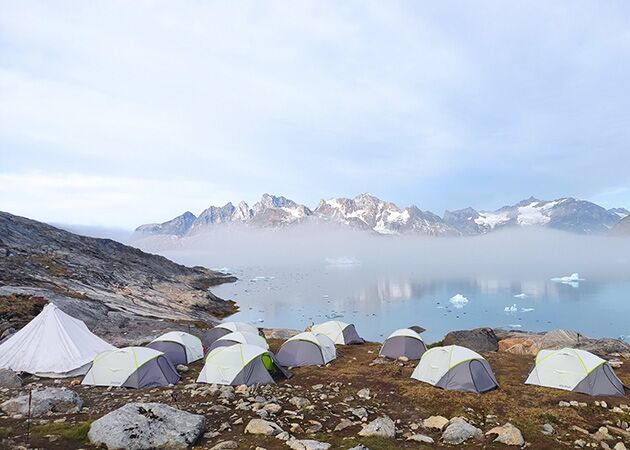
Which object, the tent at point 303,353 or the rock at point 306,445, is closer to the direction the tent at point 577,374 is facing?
the rock

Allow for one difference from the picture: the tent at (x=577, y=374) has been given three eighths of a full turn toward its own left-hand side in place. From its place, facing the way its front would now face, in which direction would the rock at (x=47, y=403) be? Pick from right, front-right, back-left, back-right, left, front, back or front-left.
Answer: back-left

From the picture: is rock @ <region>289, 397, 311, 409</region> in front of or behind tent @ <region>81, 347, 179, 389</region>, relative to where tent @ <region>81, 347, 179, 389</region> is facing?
in front

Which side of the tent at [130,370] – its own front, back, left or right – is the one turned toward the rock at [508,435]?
front

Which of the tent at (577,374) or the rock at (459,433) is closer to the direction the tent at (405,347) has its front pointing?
the rock

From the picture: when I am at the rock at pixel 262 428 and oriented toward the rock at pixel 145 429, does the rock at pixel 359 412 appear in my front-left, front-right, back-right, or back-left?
back-right

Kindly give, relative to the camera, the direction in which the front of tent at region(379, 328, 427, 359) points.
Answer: facing the viewer

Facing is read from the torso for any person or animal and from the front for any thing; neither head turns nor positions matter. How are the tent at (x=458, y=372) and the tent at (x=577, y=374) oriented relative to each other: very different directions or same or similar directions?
same or similar directions

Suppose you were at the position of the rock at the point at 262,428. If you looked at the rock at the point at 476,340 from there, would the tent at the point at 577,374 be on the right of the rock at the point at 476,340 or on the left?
right

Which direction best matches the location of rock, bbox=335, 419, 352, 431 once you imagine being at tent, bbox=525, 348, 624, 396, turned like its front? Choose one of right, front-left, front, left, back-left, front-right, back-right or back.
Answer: right

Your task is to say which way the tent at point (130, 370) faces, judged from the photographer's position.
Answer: facing the viewer and to the right of the viewer
